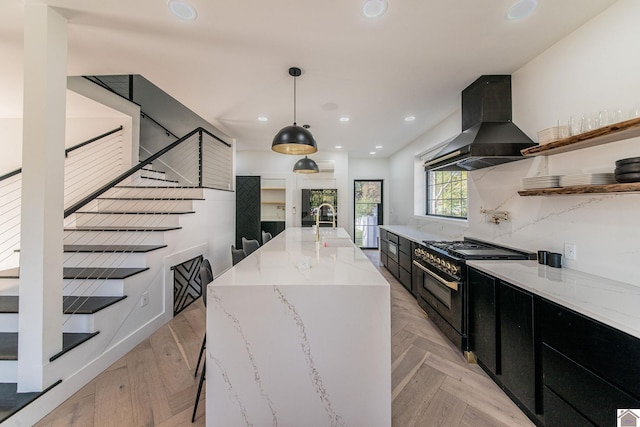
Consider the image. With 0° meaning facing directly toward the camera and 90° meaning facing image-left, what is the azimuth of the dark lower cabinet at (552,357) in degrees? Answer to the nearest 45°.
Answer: approximately 45°

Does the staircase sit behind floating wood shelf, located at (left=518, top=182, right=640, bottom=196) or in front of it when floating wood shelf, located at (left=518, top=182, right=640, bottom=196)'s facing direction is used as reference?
in front

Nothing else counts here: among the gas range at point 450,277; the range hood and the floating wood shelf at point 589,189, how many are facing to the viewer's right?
0

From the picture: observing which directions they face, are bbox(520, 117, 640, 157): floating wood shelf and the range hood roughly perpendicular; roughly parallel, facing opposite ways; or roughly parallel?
roughly parallel

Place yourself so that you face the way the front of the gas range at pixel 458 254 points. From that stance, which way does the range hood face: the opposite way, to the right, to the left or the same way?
the same way

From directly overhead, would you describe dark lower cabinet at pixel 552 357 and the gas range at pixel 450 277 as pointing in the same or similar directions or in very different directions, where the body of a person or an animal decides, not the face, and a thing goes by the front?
same or similar directions

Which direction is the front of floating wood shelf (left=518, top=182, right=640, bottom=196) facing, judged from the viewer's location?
facing the viewer and to the left of the viewer

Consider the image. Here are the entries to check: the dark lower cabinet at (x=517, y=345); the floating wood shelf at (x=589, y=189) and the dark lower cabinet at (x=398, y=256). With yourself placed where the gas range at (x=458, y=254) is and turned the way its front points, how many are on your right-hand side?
1

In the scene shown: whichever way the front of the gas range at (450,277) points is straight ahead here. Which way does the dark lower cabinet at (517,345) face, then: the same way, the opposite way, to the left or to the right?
the same way

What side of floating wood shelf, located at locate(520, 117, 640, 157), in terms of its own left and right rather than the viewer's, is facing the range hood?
right

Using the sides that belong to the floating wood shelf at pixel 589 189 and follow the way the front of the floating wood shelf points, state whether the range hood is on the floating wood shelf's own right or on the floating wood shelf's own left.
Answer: on the floating wood shelf's own right
